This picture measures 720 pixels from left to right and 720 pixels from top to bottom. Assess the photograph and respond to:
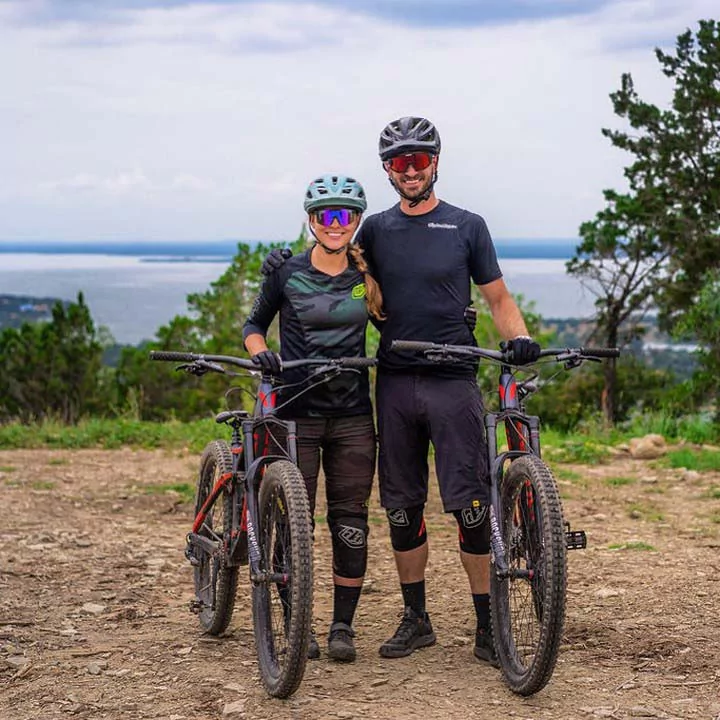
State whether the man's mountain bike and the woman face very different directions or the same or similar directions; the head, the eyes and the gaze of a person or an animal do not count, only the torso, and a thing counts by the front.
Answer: same or similar directions

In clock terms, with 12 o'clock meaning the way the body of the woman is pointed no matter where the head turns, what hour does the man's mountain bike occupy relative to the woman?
The man's mountain bike is roughly at 10 o'clock from the woman.

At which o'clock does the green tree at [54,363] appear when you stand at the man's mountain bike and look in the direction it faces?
The green tree is roughly at 5 o'clock from the man's mountain bike.

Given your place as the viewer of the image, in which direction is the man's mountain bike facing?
facing the viewer

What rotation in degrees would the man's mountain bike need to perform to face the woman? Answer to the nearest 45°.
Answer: approximately 90° to its right

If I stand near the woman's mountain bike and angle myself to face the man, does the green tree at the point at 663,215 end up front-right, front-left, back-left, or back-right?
front-left

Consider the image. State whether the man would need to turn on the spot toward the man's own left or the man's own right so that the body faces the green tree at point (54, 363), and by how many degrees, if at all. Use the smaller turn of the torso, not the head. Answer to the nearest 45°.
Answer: approximately 180°

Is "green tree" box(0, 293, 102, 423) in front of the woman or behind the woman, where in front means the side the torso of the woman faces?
behind

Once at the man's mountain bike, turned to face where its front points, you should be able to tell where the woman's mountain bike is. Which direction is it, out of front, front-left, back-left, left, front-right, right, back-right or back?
right

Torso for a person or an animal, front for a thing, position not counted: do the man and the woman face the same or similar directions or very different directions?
same or similar directions

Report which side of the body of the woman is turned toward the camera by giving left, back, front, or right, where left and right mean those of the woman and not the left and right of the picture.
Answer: front
